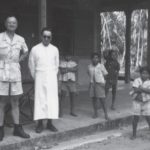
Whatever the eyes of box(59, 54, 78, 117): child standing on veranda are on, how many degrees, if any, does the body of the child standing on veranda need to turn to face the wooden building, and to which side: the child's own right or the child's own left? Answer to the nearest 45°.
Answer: approximately 180°

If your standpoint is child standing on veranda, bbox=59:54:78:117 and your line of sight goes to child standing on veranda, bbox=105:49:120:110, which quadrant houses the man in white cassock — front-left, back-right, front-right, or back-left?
back-right

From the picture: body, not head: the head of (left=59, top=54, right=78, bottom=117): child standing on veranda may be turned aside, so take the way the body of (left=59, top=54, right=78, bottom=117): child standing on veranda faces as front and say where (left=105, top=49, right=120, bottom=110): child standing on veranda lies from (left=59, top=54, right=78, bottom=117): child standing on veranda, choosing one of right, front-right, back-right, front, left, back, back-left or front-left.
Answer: back-left

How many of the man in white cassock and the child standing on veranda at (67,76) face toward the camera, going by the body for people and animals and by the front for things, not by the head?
2

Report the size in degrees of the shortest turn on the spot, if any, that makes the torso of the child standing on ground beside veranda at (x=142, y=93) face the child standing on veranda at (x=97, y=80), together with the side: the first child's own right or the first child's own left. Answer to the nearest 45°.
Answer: approximately 135° to the first child's own right

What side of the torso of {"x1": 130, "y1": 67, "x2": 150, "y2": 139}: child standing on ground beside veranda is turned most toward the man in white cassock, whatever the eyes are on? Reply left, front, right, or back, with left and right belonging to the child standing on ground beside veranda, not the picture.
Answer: right

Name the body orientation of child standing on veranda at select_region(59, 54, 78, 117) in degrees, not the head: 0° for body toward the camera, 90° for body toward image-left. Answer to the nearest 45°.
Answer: approximately 0°
